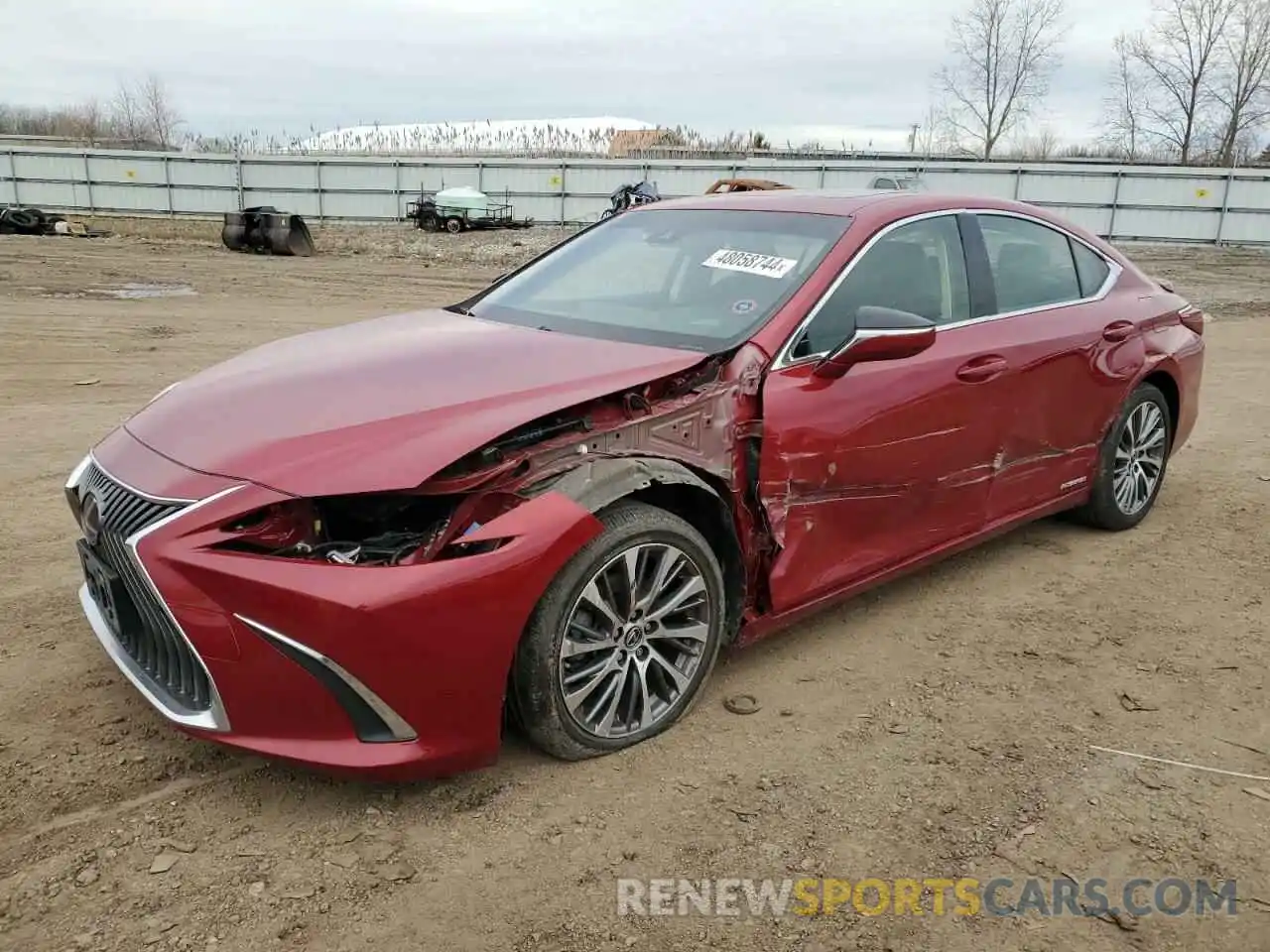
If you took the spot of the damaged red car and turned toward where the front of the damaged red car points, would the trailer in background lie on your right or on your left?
on your right

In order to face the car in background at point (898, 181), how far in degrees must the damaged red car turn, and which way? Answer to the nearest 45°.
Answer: approximately 135° to its right

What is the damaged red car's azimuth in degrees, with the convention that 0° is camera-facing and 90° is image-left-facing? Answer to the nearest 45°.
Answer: approximately 45°

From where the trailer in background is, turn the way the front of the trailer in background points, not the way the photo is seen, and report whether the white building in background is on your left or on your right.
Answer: on your left

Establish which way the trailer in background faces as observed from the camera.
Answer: facing to the right of the viewer

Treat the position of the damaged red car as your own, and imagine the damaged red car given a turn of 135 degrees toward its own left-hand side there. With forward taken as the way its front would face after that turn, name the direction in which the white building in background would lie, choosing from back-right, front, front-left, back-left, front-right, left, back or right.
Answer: left

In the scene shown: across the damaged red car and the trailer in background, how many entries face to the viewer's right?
1

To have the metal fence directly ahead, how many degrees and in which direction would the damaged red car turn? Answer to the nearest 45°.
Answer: approximately 135° to its right
